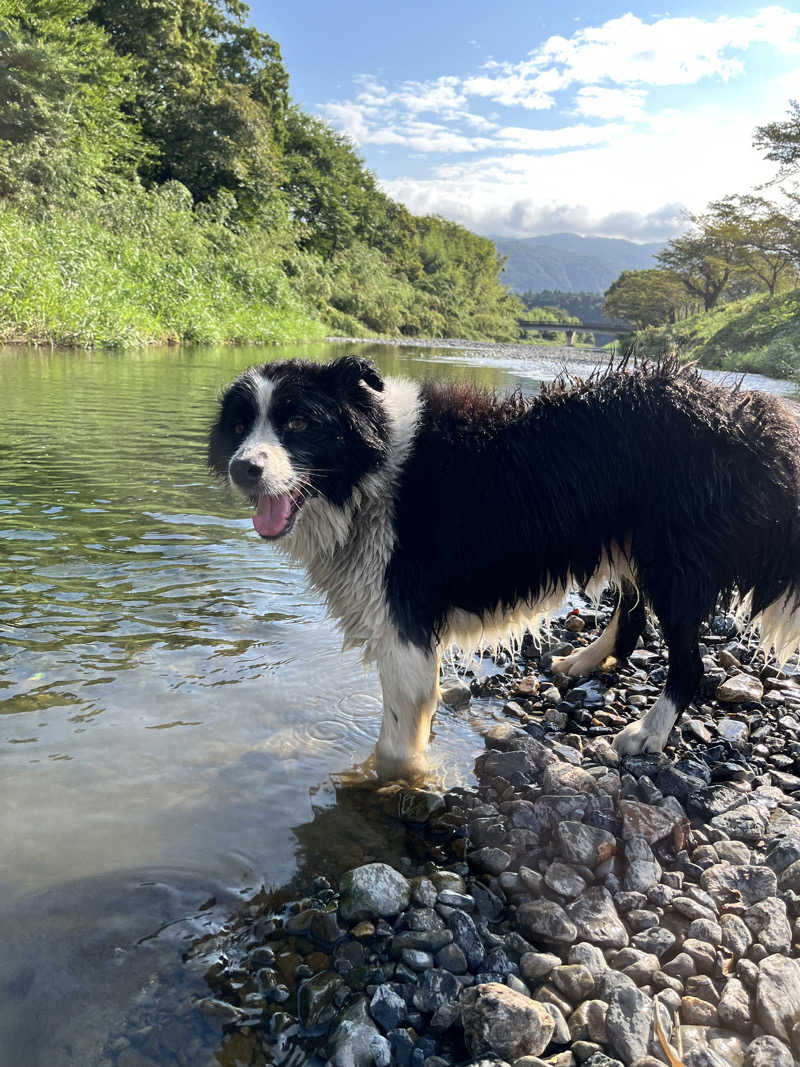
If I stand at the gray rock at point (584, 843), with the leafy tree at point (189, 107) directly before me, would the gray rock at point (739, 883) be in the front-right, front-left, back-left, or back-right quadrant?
back-right

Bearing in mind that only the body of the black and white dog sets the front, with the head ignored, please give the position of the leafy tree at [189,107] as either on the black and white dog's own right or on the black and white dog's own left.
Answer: on the black and white dog's own right

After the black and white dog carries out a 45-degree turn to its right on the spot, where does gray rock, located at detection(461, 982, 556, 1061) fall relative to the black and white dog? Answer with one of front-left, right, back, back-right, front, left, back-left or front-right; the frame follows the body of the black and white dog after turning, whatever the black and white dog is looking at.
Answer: back-left

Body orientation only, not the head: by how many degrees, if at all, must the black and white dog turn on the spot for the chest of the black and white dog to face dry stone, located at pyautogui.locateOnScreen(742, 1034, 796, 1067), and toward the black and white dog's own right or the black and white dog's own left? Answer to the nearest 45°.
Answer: approximately 135° to the black and white dog's own left

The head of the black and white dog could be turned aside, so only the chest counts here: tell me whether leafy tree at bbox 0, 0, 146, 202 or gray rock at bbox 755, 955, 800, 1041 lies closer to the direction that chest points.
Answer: the leafy tree

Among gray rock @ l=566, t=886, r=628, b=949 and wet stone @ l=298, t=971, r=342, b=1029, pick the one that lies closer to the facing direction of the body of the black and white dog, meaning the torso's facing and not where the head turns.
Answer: the wet stone

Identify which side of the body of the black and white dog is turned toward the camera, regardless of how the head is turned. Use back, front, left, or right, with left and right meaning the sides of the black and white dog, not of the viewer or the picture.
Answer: left

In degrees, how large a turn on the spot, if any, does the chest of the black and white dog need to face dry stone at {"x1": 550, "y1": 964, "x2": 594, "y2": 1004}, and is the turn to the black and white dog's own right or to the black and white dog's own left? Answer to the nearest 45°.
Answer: approximately 90° to the black and white dog's own left

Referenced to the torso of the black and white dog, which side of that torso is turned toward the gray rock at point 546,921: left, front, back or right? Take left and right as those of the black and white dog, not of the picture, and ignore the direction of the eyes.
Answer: left

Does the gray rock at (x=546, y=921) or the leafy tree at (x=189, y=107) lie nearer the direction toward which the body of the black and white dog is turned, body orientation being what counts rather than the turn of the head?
the leafy tree

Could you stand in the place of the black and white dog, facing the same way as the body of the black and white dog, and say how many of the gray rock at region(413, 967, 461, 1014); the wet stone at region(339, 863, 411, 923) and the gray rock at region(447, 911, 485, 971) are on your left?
3

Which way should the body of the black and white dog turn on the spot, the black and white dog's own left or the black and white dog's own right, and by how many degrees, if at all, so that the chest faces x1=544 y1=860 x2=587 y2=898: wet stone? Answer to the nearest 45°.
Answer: approximately 135° to the black and white dog's own left

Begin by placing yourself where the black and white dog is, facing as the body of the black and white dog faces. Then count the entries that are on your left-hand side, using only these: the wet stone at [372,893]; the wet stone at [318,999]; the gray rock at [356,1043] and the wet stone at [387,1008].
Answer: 4

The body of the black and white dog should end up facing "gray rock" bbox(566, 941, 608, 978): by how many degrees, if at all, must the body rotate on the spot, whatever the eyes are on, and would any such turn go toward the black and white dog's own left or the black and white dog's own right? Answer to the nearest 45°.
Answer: approximately 90° to the black and white dog's own left

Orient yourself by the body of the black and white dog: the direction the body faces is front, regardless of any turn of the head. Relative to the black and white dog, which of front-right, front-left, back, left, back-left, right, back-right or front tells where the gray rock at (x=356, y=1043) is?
left
